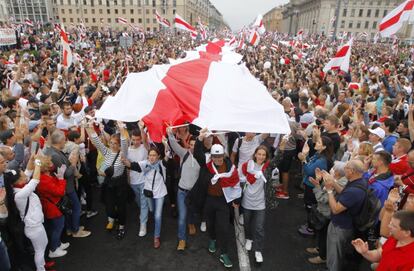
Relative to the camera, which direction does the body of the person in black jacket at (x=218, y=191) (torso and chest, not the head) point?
toward the camera

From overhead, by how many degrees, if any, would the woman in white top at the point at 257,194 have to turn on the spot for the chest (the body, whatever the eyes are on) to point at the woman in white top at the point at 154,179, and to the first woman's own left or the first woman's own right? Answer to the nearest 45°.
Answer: approximately 90° to the first woman's own right

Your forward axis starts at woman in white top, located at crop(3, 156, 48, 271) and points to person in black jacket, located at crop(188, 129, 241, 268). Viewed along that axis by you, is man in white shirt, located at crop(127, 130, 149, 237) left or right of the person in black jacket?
left

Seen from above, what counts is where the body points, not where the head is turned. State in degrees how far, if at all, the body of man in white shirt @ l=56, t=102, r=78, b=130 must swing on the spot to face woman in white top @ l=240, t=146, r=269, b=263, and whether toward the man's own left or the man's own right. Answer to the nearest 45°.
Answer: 0° — they already face them

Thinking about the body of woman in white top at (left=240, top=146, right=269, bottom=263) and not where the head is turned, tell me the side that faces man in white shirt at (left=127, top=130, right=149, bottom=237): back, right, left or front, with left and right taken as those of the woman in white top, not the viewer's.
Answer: right

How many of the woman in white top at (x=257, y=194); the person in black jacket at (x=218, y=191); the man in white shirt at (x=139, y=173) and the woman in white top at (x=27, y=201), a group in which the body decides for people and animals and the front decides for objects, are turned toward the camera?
3

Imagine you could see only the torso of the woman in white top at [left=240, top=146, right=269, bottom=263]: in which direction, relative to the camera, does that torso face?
toward the camera

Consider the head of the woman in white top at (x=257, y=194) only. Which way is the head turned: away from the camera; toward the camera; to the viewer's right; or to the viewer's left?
toward the camera

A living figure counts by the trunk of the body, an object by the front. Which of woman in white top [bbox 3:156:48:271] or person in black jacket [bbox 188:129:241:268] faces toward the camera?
the person in black jacket

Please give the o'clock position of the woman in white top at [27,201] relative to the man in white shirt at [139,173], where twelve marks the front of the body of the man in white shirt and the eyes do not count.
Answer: The woman in white top is roughly at 2 o'clock from the man in white shirt.

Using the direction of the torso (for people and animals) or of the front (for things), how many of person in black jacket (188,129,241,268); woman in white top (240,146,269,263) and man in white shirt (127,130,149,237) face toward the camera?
3

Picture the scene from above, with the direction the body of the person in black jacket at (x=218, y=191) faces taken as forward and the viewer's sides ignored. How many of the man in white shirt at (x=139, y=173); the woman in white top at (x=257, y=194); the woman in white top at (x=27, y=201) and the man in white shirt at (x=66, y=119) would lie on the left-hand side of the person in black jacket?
1

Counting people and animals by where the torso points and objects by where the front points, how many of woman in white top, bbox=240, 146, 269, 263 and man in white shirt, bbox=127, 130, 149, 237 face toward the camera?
2

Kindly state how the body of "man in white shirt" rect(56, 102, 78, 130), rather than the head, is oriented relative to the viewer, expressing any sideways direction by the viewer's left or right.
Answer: facing the viewer and to the right of the viewer

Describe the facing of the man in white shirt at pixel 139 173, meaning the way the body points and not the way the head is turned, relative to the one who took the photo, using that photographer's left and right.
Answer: facing the viewer
